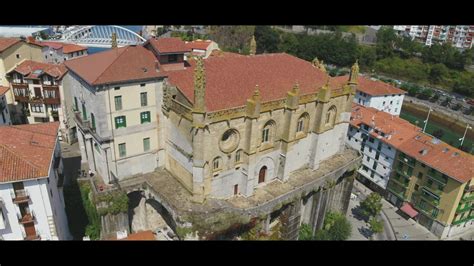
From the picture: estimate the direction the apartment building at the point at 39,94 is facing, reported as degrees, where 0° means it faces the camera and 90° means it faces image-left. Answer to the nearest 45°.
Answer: approximately 0°

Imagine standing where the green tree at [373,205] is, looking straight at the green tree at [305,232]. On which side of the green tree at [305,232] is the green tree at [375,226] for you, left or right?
left

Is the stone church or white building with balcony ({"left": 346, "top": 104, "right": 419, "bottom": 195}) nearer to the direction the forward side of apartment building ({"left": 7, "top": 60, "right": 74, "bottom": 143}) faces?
the stone church

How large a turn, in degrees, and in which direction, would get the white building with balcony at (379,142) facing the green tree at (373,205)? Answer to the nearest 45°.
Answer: approximately 45° to its left

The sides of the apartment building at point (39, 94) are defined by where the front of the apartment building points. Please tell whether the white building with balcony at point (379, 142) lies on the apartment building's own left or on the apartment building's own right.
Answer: on the apartment building's own left

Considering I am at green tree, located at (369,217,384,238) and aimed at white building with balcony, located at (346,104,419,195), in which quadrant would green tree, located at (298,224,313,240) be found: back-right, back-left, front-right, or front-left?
back-left

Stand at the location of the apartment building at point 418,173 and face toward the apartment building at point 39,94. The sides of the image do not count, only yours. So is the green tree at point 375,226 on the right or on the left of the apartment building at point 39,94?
left
